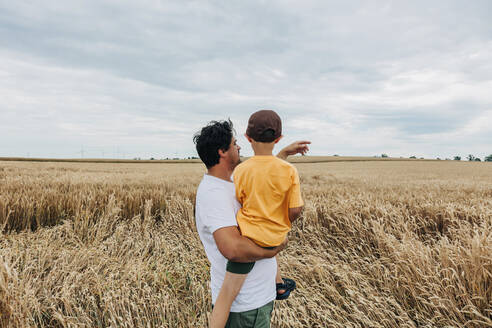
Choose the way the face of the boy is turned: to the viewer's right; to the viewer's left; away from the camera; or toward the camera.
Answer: away from the camera

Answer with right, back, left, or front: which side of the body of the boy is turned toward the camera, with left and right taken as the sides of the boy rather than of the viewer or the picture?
back
